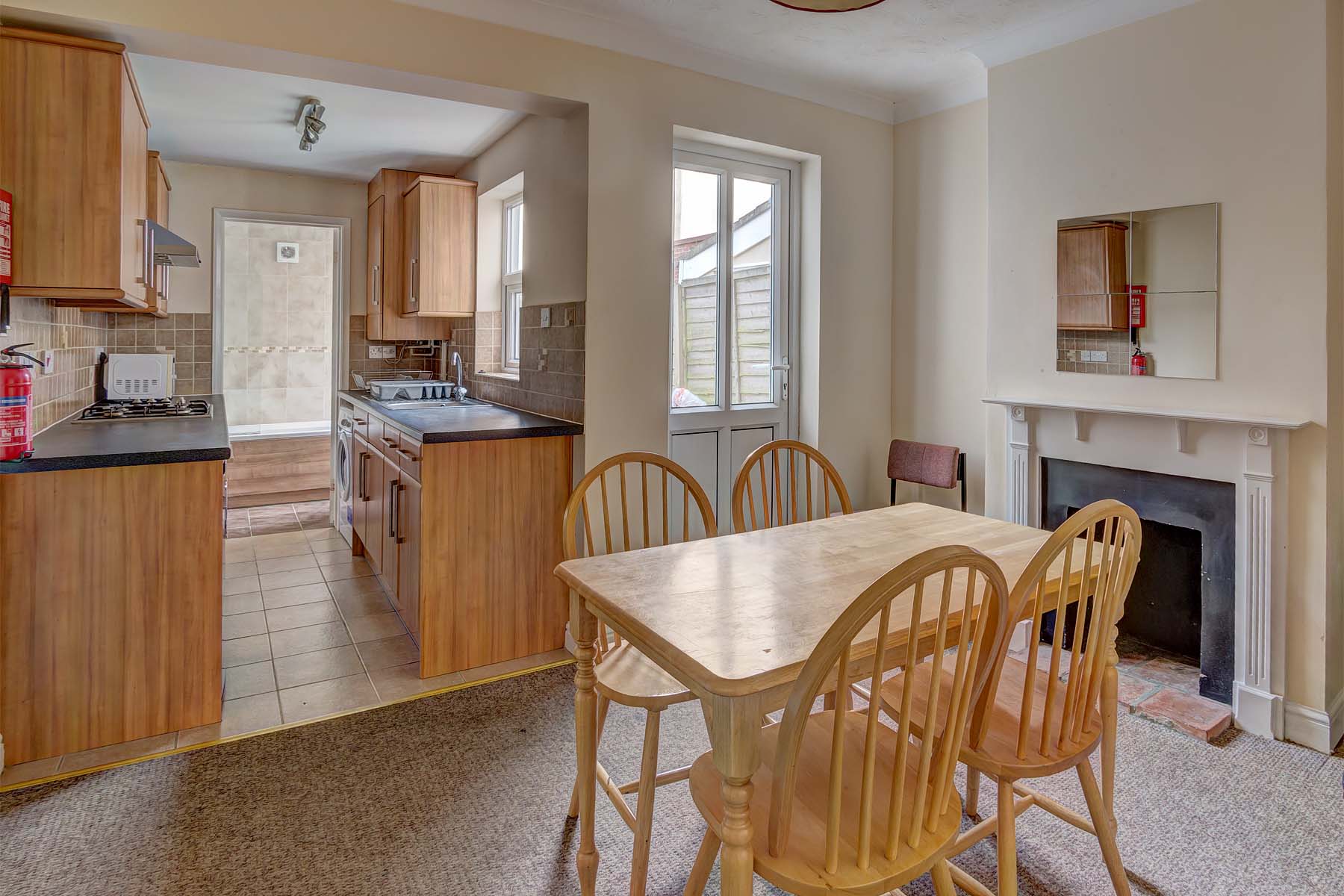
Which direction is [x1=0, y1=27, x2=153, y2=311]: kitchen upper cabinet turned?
to the viewer's right

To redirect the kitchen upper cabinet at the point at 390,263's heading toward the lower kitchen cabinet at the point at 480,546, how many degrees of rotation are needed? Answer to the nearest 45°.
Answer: approximately 90° to its left

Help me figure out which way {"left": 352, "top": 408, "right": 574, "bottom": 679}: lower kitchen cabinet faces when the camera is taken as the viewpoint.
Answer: facing to the left of the viewer

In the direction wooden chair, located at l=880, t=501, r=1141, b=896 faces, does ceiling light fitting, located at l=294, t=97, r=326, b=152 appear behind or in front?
in front

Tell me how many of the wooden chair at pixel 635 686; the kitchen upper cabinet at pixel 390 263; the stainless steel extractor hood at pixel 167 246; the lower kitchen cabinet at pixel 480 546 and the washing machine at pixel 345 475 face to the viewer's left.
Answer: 3

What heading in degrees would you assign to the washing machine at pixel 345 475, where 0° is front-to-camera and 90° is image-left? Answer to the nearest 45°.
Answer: approximately 90°

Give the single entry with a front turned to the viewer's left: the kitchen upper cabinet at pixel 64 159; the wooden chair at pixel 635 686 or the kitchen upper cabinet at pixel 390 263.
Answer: the kitchen upper cabinet at pixel 390 263

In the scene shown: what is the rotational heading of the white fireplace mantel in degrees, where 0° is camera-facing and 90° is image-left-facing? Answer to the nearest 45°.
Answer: approximately 45°

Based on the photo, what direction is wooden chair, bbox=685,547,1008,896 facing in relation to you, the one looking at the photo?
facing away from the viewer and to the left of the viewer

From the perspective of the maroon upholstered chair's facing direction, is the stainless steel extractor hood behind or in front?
in front

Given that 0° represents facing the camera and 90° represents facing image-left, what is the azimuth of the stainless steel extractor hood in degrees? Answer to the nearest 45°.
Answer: approximately 270°
